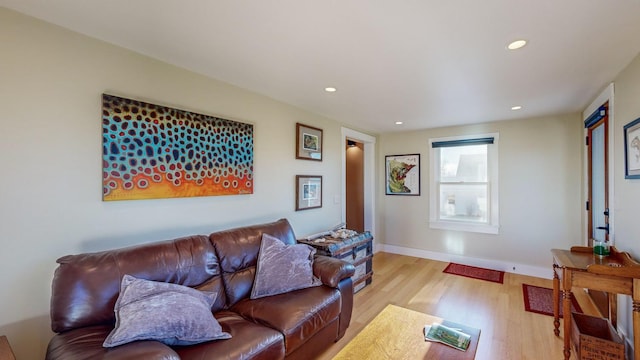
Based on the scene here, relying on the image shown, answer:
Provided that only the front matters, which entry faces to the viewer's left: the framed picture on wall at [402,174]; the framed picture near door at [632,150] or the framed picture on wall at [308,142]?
the framed picture near door

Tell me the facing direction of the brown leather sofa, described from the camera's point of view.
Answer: facing the viewer and to the right of the viewer

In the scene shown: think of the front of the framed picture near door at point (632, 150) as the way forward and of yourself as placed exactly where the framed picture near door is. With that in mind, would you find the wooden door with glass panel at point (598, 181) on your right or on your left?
on your right

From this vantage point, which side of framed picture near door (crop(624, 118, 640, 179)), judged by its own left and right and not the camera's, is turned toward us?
left

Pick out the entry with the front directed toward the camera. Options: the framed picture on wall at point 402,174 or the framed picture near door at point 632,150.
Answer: the framed picture on wall

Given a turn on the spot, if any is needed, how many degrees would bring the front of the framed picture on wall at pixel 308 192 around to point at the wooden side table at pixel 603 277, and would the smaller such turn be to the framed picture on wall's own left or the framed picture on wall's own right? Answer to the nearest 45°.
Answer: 0° — it already faces it

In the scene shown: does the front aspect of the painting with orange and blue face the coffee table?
yes

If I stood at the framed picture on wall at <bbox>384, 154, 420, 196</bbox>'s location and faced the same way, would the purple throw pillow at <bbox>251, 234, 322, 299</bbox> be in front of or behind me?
in front

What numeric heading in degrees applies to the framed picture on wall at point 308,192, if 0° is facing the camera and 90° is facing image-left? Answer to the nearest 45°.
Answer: approximately 315°

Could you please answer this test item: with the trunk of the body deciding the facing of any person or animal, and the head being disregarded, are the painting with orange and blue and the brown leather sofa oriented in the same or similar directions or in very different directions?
same or similar directions

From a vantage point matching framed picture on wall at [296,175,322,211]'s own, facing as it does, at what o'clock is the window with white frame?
The window with white frame is roughly at 10 o'clock from the framed picture on wall.

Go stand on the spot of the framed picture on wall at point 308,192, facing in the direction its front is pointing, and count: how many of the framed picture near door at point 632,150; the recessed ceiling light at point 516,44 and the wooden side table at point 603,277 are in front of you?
3

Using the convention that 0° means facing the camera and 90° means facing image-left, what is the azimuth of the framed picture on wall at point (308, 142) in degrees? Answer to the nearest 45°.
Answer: approximately 315°

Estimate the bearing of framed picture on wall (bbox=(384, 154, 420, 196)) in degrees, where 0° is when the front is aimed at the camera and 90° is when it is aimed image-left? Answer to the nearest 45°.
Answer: approximately 0°

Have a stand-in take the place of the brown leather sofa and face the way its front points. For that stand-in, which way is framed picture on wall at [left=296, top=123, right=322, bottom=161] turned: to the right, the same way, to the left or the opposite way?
the same way

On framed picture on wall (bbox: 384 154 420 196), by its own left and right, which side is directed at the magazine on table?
front

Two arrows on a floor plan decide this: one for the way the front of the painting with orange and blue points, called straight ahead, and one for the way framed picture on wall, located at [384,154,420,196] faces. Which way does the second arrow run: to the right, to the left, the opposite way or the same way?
to the right
